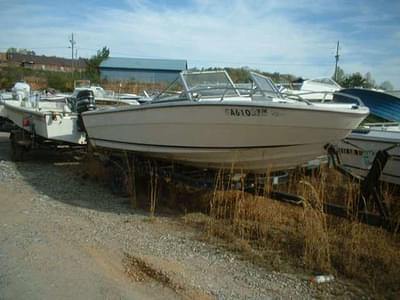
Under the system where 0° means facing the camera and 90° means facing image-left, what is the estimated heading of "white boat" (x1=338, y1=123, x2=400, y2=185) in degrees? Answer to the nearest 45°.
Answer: approximately 90°

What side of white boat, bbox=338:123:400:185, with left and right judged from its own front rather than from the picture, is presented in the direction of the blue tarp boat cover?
right

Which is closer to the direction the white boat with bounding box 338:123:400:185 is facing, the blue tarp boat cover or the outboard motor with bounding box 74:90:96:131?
the outboard motor

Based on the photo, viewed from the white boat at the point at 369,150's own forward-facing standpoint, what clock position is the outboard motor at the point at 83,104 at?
The outboard motor is roughly at 12 o'clock from the white boat.

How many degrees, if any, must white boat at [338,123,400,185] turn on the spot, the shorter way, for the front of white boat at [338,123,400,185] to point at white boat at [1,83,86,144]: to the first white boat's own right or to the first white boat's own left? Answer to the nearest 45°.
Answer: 0° — it already faces it

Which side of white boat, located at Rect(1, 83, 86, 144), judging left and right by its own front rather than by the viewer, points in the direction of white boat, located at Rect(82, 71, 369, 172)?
back

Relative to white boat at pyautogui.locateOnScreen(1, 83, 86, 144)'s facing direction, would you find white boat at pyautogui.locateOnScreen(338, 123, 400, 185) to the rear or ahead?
to the rear

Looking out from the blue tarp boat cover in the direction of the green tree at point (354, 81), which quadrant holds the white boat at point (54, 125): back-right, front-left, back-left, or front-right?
back-left

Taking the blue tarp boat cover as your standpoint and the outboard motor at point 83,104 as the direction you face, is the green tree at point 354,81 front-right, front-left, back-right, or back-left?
back-right

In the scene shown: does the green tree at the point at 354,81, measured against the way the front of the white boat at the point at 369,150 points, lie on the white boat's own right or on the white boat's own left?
on the white boat's own right

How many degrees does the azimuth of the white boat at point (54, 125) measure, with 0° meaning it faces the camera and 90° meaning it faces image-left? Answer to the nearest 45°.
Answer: approximately 135°

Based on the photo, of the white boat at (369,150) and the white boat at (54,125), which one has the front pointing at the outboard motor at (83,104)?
the white boat at (369,150)
